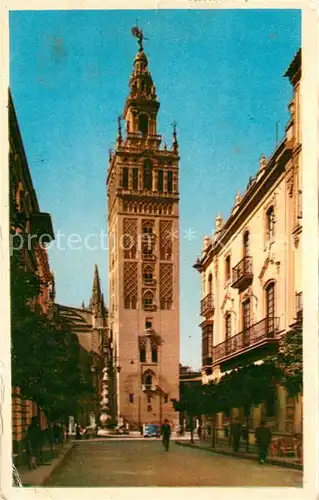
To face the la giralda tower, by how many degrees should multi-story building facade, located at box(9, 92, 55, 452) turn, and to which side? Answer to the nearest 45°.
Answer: approximately 45° to its left

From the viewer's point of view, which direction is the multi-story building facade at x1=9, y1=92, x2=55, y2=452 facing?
to the viewer's right

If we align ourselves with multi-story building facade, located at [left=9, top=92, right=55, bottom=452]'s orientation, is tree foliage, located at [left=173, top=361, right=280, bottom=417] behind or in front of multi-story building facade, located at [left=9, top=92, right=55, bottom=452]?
in front

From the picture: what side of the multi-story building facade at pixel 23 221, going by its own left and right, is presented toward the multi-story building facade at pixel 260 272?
front

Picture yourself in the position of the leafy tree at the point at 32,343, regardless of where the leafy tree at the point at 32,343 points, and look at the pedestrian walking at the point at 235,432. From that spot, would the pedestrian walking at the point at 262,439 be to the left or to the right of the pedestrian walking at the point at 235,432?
right

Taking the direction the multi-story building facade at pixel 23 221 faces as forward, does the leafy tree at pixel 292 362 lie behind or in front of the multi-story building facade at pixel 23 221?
in front
